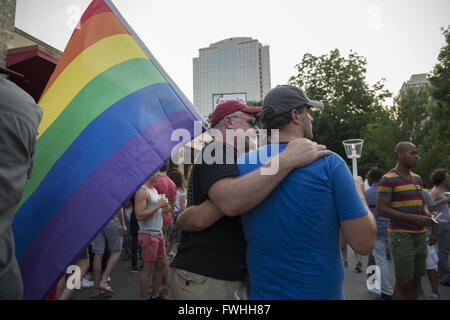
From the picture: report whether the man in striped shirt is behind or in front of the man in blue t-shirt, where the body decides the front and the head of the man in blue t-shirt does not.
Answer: in front

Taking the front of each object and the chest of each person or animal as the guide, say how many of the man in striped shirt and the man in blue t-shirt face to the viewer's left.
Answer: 0

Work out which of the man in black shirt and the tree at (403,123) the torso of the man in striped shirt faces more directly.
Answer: the man in black shirt

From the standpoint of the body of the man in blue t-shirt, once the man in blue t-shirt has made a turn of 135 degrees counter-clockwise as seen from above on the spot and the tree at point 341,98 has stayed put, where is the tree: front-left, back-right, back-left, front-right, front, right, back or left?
right

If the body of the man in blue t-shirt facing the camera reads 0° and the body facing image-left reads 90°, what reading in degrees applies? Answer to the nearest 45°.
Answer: approximately 225°

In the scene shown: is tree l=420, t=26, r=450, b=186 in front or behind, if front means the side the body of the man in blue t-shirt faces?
in front
